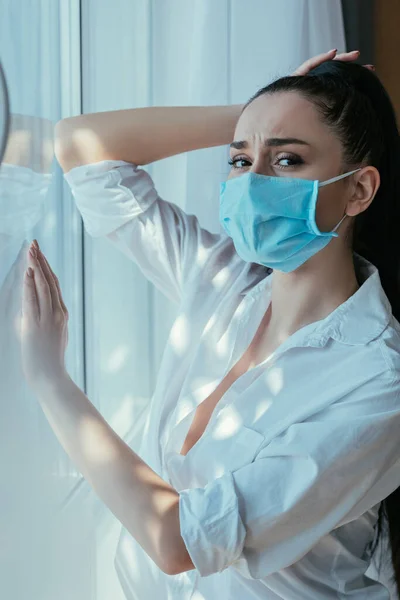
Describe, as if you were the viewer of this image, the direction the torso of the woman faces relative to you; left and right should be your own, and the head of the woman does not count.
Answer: facing the viewer and to the left of the viewer

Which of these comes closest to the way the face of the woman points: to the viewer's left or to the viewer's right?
to the viewer's left
